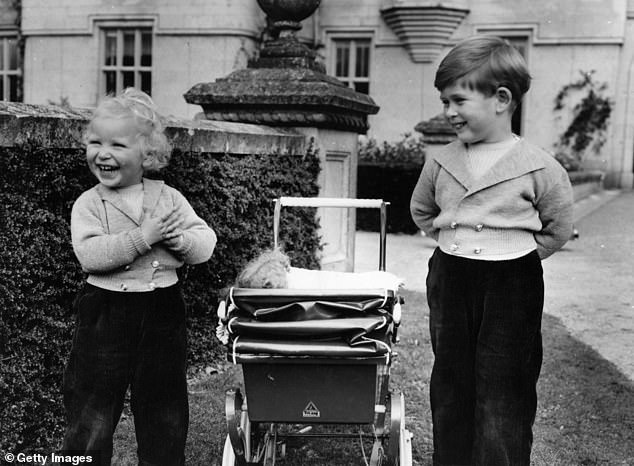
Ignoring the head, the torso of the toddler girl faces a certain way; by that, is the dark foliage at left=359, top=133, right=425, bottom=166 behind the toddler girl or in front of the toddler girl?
behind

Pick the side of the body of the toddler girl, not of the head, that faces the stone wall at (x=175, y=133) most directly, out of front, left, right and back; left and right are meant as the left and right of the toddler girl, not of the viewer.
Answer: back

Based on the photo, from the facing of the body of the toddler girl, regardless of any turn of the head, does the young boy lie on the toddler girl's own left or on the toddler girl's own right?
on the toddler girl's own left

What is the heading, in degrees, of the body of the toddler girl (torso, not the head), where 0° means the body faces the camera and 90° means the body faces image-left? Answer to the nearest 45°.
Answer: approximately 0°

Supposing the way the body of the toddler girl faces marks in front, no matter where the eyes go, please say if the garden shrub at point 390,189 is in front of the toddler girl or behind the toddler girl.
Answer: behind

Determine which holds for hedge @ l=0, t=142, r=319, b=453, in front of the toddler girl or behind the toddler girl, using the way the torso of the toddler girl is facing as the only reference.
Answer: behind

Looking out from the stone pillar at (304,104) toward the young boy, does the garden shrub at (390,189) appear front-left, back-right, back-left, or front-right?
back-left

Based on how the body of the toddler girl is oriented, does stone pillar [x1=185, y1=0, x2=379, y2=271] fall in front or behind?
behind
